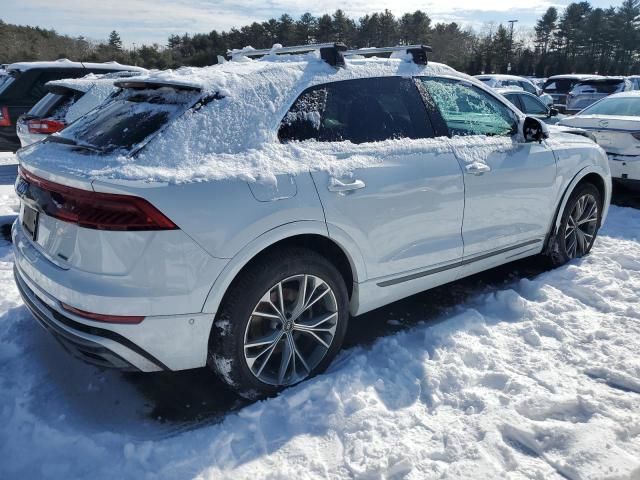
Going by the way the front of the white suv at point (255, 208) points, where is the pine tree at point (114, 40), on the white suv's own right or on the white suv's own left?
on the white suv's own left

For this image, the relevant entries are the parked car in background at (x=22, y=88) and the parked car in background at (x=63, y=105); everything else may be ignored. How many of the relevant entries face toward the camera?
0

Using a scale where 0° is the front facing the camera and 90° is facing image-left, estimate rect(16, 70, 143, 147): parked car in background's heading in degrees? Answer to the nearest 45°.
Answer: approximately 225°

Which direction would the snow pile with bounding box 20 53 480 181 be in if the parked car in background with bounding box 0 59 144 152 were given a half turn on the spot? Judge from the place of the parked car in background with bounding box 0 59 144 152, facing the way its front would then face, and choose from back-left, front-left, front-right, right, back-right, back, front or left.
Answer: front-left

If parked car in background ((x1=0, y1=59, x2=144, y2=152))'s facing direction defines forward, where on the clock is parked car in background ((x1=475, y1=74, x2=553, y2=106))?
parked car in background ((x1=475, y1=74, x2=553, y2=106)) is roughly at 1 o'clock from parked car in background ((x1=0, y1=59, x2=144, y2=152)).

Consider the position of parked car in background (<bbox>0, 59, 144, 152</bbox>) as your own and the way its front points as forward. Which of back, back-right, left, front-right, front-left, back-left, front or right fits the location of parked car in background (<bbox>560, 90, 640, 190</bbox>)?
right

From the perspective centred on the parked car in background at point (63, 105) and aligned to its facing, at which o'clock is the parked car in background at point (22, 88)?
the parked car in background at point (22, 88) is roughly at 10 o'clock from the parked car in background at point (63, 105).

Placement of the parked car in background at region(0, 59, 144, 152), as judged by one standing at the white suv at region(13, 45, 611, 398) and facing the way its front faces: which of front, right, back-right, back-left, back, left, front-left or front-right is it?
left

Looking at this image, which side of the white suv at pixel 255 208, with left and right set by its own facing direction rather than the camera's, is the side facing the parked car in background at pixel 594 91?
front

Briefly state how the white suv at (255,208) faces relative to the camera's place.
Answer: facing away from the viewer and to the right of the viewer
